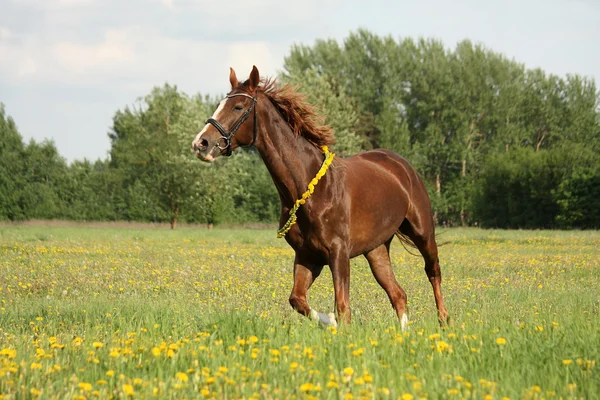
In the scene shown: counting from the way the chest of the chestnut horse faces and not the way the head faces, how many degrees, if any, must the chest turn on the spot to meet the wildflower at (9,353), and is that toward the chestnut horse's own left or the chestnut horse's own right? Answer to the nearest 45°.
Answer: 0° — it already faces it

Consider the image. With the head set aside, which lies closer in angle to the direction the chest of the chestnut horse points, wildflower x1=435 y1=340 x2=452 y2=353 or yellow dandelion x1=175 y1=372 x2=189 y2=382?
the yellow dandelion

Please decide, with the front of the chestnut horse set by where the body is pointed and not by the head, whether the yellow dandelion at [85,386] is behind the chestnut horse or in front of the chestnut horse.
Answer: in front

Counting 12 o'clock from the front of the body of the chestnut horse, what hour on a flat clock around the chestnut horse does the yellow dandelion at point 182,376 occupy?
The yellow dandelion is roughly at 11 o'clock from the chestnut horse.

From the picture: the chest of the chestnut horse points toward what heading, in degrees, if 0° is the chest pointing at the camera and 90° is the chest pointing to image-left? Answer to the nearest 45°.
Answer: approximately 45°

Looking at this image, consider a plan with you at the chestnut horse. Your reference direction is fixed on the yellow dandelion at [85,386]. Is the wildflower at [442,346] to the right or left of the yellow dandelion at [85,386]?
left
